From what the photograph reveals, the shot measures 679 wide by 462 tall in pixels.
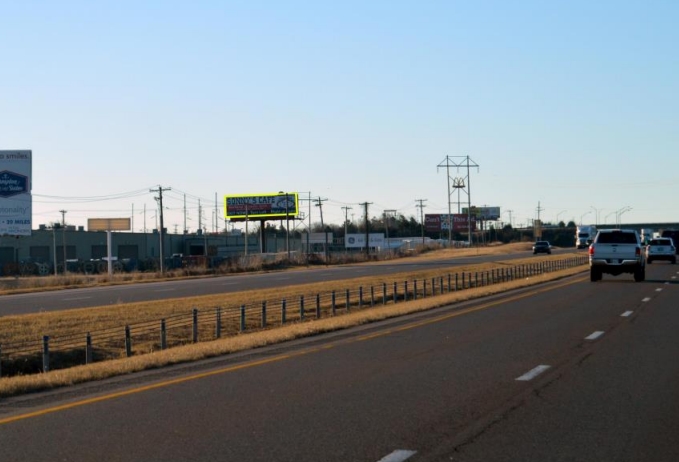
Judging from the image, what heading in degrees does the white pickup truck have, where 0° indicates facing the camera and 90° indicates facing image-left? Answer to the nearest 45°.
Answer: approximately 180°
